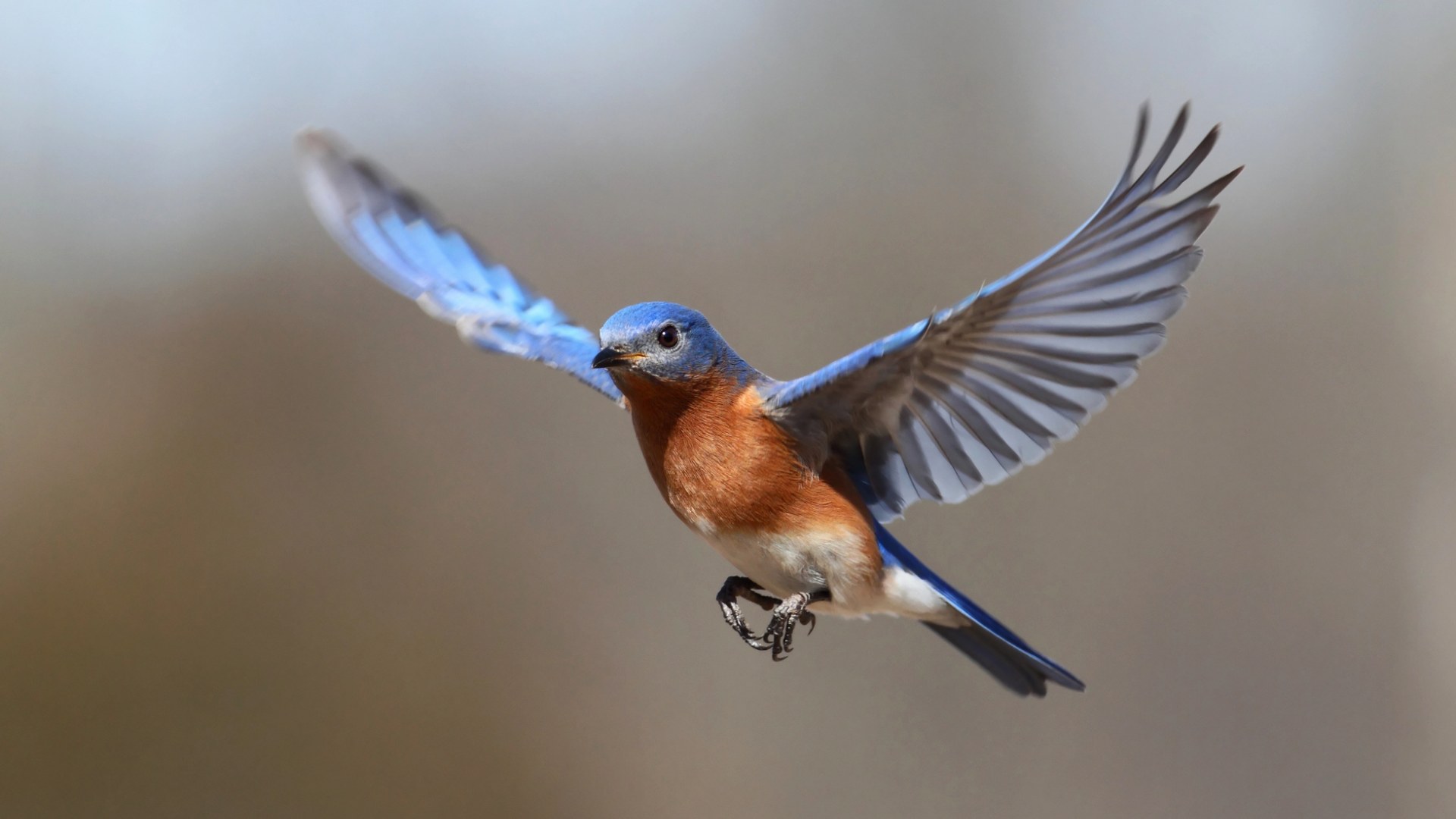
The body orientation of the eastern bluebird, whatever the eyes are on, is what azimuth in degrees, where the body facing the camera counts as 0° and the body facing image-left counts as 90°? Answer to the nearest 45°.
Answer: approximately 45°
